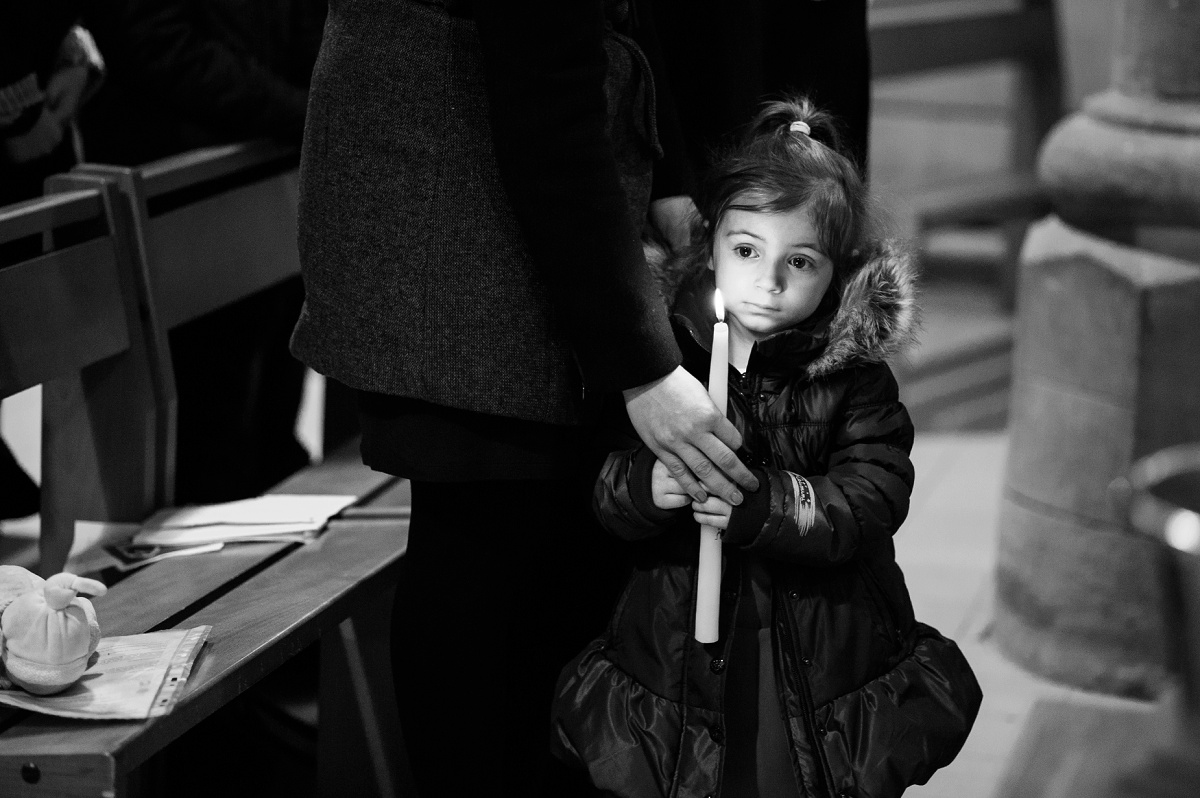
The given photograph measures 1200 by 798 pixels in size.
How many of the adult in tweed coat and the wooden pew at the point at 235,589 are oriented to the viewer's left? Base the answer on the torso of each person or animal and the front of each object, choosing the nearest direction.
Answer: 0

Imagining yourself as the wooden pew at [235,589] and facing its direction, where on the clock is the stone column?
The stone column is roughly at 10 o'clock from the wooden pew.
